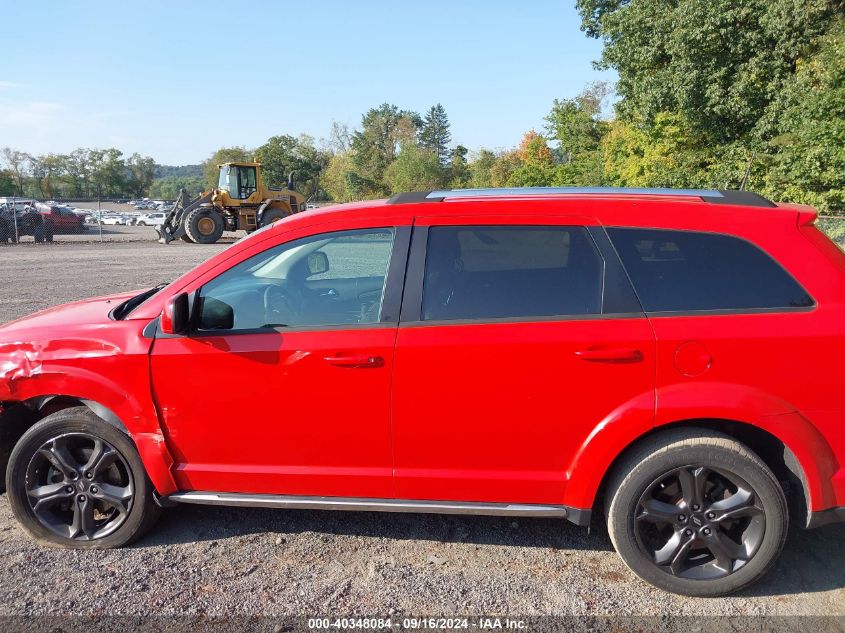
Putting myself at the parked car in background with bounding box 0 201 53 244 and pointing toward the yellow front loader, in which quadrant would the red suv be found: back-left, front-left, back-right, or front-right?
front-right

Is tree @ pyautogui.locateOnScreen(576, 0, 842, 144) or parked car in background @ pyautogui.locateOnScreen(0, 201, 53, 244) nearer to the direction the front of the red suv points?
the parked car in background

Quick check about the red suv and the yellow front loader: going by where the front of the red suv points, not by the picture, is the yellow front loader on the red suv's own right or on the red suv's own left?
on the red suv's own right

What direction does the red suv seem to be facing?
to the viewer's left
